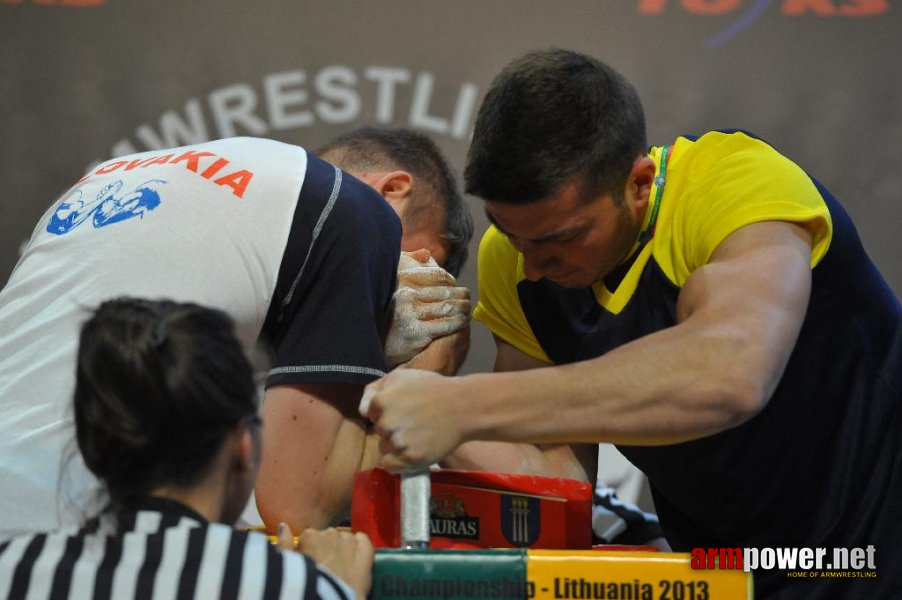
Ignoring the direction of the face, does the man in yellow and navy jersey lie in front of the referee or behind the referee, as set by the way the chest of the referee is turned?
in front

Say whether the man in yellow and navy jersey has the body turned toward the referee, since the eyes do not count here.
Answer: yes

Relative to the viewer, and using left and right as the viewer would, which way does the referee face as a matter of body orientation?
facing away from the viewer and to the right of the viewer

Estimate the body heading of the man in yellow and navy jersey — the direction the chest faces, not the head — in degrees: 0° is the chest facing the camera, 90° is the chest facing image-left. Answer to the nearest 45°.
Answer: approximately 45°
